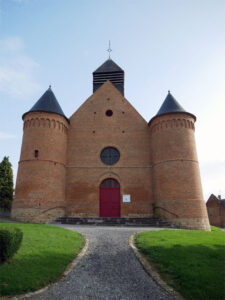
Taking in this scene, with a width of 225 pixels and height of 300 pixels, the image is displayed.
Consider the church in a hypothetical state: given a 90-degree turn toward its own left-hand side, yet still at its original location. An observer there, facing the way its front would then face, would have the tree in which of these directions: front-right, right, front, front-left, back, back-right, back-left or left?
back-left

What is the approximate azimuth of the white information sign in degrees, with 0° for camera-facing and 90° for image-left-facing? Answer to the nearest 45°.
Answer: approximately 0°

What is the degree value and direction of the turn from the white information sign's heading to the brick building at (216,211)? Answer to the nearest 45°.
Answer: approximately 135° to its left

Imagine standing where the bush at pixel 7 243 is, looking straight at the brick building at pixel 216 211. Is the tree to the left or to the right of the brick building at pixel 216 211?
left

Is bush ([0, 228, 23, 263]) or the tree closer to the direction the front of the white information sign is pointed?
the bush

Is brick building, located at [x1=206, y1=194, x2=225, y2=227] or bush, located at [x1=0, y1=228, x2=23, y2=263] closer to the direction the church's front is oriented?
the bush

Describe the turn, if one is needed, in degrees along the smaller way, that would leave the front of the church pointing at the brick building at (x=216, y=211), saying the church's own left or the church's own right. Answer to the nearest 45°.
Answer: approximately 135° to the church's own left

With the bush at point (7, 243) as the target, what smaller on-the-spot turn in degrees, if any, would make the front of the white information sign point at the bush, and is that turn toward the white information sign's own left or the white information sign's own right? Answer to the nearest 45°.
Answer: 0° — it already faces it

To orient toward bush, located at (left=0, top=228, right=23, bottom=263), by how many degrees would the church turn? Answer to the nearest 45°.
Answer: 0° — it already faces it

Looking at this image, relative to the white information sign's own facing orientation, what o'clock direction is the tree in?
The tree is roughly at 4 o'clock from the white information sign.

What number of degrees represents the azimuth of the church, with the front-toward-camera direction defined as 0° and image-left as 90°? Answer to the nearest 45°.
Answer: approximately 0°
